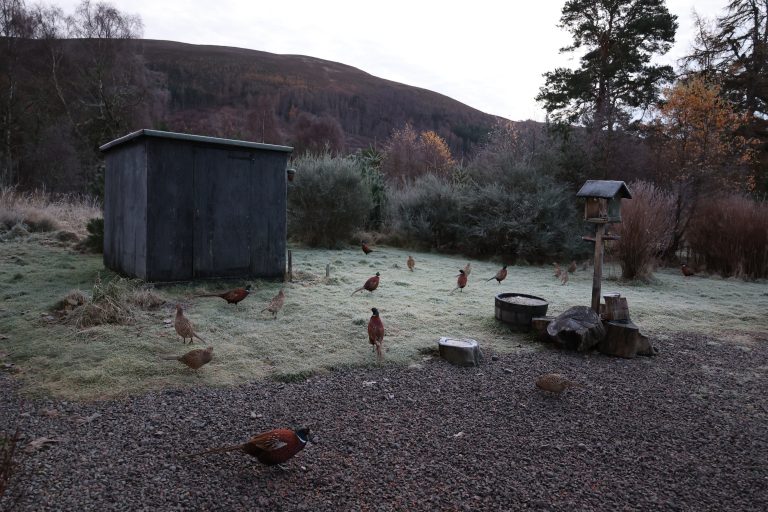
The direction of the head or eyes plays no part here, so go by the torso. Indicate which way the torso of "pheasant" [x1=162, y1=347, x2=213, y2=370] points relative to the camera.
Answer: to the viewer's right

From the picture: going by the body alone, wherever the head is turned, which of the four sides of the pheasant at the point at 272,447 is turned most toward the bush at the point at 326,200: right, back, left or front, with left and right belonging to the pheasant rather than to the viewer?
left

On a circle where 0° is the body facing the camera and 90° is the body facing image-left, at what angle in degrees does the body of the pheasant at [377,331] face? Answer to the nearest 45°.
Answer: approximately 180°

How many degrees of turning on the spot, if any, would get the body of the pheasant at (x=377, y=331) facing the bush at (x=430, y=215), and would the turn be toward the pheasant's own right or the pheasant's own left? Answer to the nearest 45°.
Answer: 0° — it already faces it

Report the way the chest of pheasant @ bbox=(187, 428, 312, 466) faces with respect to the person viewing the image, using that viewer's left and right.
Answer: facing to the right of the viewer

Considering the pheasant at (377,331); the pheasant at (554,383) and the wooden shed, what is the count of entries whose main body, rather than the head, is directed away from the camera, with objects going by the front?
1

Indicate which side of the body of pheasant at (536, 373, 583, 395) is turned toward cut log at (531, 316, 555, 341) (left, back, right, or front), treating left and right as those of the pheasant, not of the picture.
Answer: right

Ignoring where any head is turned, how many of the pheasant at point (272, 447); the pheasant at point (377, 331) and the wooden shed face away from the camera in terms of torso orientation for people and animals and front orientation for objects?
1

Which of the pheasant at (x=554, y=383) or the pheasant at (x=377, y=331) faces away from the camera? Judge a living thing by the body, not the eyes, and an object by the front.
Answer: the pheasant at (x=377, y=331)

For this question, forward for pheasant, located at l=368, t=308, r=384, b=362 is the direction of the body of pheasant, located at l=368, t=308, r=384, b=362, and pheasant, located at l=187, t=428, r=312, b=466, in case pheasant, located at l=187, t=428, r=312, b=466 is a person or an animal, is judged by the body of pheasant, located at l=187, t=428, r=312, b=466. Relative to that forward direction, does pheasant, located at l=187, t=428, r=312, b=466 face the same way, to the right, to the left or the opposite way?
to the right

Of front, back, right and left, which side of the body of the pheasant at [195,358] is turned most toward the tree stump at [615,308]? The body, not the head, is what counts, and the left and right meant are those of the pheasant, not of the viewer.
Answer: front

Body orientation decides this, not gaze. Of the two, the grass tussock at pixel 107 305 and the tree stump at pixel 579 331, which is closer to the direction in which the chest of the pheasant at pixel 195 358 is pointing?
the tree stump

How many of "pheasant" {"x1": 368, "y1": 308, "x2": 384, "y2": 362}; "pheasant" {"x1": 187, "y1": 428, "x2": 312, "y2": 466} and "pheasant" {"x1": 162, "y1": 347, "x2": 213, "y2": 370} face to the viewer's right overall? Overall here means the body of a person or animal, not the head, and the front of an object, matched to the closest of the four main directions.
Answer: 2
